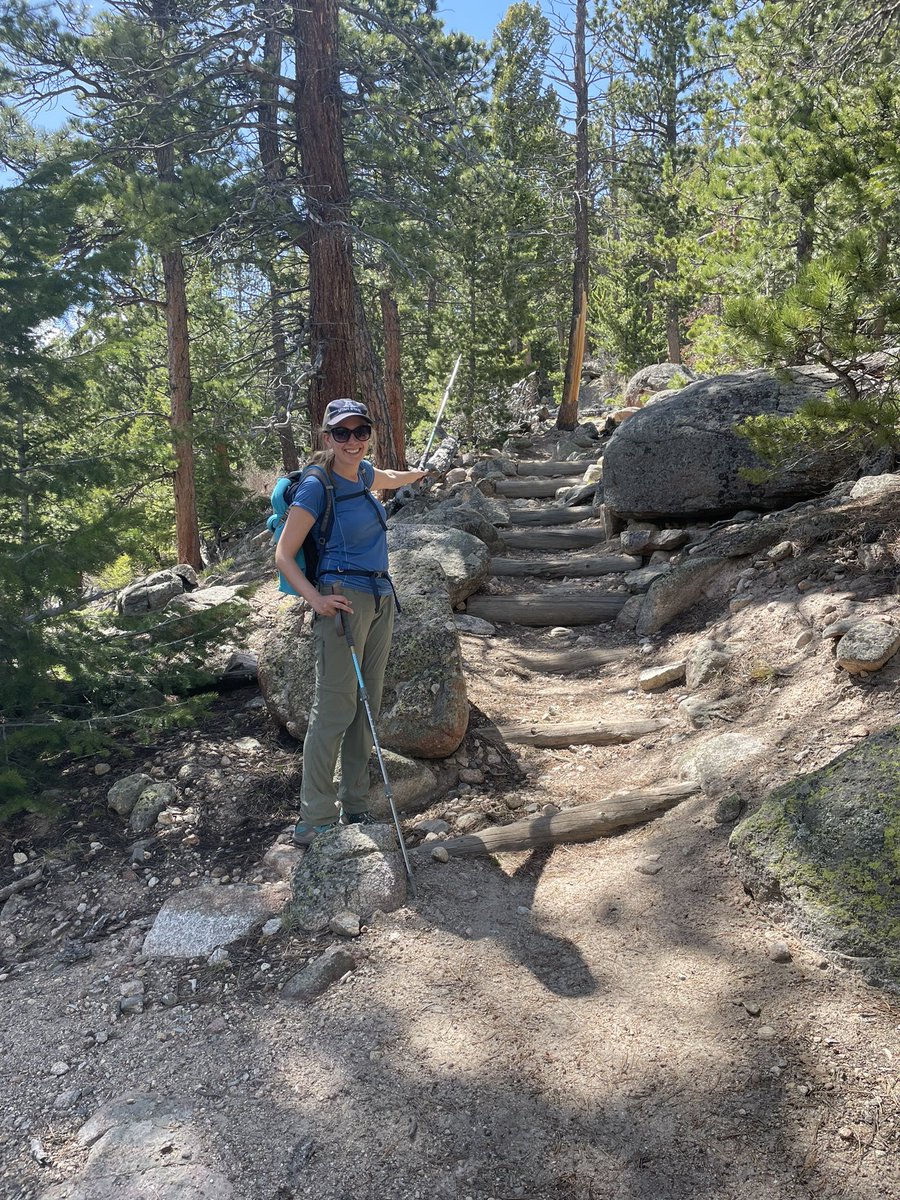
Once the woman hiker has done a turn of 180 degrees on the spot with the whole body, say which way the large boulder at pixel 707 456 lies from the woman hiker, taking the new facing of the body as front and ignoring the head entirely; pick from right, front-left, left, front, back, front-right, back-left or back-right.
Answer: right

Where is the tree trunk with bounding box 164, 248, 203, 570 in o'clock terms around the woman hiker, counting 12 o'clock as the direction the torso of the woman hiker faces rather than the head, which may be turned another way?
The tree trunk is roughly at 7 o'clock from the woman hiker.

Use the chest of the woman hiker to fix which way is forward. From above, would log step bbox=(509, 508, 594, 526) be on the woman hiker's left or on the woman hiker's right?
on the woman hiker's left

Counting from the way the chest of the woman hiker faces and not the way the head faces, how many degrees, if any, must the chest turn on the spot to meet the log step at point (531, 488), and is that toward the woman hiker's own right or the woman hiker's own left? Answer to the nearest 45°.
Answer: approximately 135° to the woman hiker's own left

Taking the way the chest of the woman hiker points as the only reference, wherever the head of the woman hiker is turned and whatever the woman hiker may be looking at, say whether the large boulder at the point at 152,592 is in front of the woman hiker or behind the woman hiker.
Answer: behind

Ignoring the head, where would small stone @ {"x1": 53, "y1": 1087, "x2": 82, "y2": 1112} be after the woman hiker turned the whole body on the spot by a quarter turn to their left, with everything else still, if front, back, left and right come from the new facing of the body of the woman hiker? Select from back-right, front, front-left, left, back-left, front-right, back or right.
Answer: back

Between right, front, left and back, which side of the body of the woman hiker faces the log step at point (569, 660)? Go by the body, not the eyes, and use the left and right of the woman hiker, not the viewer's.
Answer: left

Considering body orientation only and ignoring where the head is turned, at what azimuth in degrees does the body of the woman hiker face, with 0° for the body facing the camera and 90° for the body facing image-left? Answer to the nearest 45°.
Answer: approximately 315°
